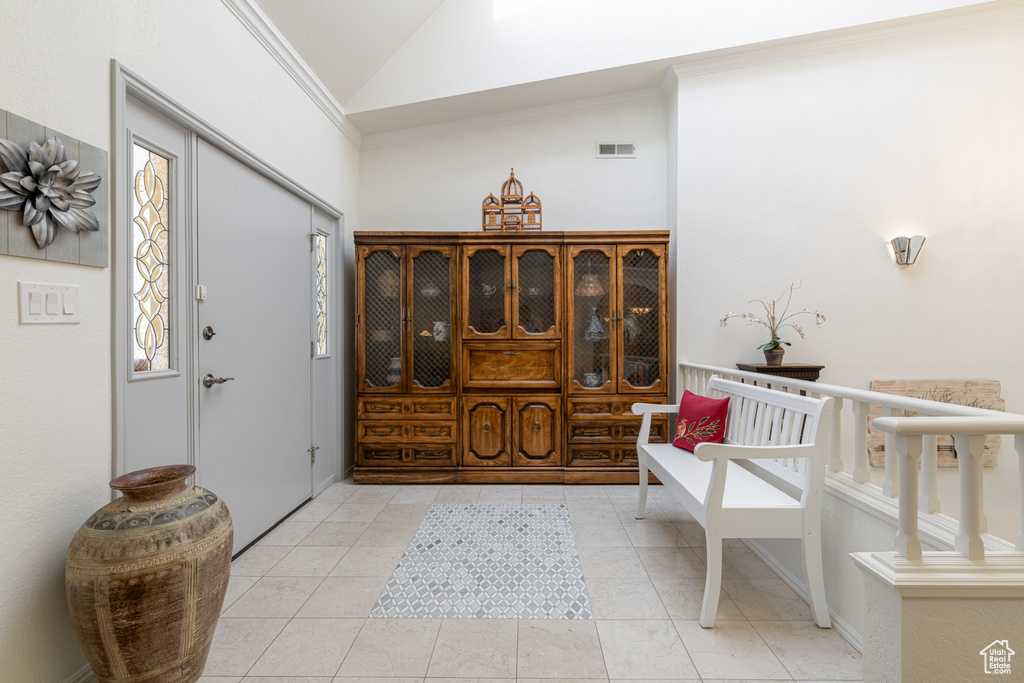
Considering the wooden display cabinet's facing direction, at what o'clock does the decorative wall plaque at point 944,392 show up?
The decorative wall plaque is roughly at 9 o'clock from the wooden display cabinet.

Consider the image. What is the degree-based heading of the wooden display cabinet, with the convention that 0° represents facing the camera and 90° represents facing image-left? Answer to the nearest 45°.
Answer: approximately 0°

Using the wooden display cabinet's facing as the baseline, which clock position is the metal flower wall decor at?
The metal flower wall decor is roughly at 1 o'clock from the wooden display cabinet.

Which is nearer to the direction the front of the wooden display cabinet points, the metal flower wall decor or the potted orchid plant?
the metal flower wall decor

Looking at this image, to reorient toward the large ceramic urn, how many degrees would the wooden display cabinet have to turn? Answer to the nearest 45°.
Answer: approximately 45° to its right

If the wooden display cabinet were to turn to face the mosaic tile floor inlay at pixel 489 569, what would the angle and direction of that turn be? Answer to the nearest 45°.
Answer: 0° — it already faces it

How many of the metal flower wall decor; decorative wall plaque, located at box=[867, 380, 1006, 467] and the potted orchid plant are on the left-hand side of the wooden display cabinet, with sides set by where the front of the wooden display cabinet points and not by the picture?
2

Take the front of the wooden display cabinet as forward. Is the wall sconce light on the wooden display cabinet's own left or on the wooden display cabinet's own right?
on the wooden display cabinet's own left

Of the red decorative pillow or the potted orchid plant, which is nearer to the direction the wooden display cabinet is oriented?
the red decorative pillow

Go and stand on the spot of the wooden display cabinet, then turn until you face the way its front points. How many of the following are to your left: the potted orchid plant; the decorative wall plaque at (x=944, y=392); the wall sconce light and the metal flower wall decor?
3
